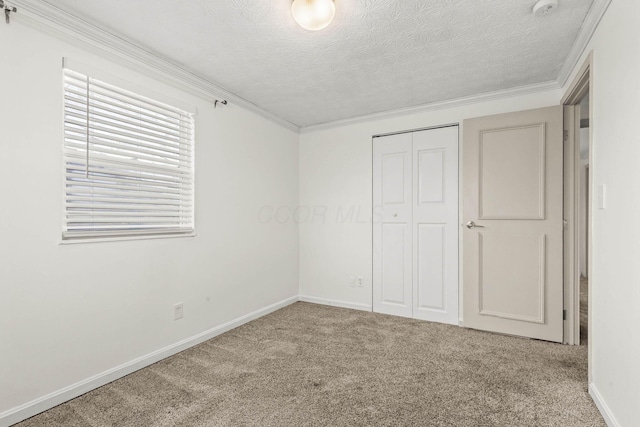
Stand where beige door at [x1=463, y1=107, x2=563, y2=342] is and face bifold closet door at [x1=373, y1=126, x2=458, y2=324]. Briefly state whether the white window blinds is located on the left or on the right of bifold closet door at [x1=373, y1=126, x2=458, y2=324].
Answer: left

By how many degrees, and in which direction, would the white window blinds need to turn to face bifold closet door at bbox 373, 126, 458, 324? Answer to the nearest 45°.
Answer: approximately 45° to its left

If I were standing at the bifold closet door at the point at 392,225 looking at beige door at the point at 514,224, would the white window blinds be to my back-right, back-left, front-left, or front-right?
back-right

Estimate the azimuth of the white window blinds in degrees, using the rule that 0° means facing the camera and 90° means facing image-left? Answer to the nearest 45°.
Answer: approximately 315°

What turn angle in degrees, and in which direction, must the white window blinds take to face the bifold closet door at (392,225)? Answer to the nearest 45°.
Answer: approximately 45° to its left
